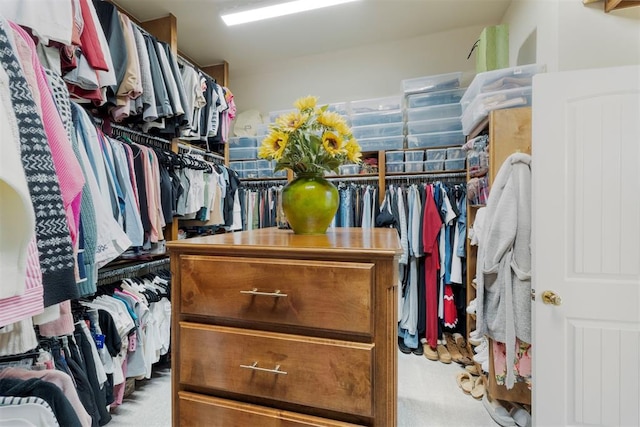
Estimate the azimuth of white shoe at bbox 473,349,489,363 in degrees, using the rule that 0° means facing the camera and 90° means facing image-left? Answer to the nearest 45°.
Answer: approximately 45°

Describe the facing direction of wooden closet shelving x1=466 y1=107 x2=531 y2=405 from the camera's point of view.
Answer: facing to the left of the viewer

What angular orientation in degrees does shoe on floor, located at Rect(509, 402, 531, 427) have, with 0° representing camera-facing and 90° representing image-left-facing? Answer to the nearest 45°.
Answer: approximately 45°
